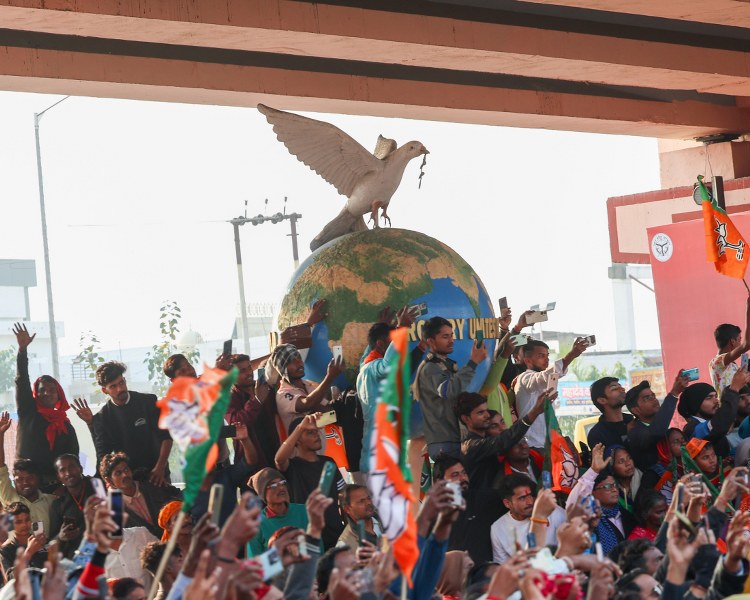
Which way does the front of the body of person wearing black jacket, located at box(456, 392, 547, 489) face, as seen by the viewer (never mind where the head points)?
to the viewer's right

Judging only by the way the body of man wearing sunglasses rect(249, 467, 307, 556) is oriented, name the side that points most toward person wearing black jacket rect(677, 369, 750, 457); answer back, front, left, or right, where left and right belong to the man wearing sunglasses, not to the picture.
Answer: left

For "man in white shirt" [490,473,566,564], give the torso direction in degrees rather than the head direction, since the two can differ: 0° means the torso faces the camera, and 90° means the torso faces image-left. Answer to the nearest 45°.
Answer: approximately 315°

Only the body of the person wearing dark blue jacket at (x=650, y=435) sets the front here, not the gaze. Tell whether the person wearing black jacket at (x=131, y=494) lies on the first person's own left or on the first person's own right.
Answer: on the first person's own right

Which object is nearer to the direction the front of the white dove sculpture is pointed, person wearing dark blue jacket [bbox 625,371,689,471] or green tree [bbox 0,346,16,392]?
the person wearing dark blue jacket

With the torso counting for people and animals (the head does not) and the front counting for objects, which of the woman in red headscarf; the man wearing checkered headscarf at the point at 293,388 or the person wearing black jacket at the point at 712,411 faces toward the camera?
the woman in red headscarf

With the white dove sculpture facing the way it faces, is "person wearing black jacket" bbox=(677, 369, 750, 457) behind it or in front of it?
in front

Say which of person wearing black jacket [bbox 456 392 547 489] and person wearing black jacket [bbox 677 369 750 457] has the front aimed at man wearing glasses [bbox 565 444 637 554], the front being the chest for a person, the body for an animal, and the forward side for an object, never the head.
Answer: person wearing black jacket [bbox 456 392 547 489]

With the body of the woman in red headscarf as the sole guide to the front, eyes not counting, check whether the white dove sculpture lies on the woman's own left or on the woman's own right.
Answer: on the woman's own left
